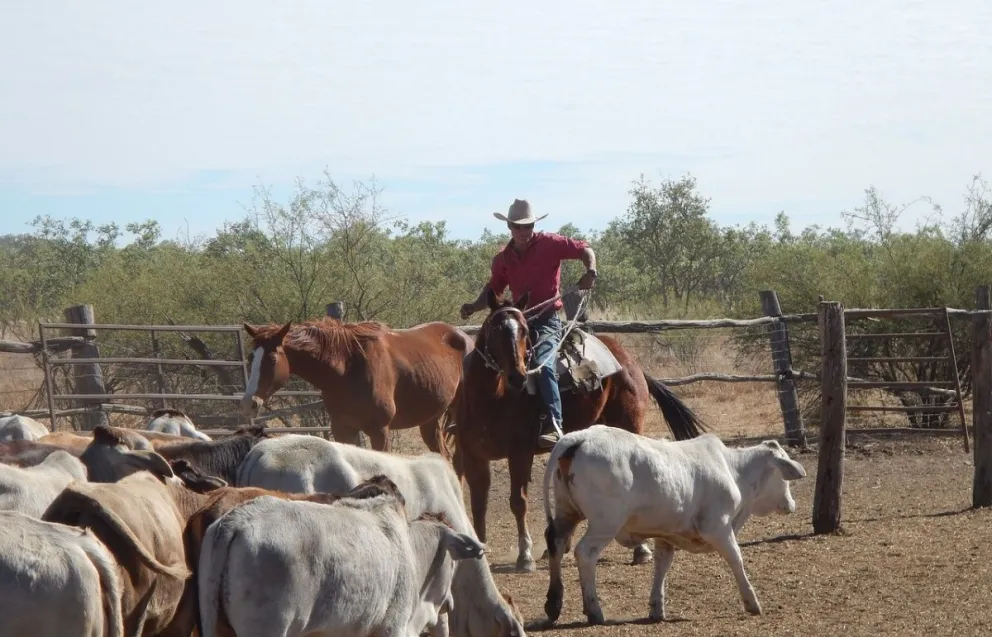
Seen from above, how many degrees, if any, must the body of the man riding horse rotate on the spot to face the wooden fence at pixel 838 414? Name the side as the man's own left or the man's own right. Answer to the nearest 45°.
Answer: approximately 135° to the man's own left

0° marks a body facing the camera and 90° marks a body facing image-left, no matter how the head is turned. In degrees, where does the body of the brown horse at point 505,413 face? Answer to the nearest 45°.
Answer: approximately 45°

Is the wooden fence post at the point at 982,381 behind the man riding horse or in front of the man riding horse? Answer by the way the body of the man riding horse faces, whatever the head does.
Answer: behind

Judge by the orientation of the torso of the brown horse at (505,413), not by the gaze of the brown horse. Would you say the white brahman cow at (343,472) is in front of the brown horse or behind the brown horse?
in front

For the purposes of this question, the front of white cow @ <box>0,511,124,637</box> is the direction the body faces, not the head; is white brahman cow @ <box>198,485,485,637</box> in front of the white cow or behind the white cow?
behind

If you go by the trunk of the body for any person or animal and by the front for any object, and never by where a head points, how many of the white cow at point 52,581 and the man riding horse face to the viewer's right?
0

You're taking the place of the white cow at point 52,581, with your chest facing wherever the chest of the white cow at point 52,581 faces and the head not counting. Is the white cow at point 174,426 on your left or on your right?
on your right

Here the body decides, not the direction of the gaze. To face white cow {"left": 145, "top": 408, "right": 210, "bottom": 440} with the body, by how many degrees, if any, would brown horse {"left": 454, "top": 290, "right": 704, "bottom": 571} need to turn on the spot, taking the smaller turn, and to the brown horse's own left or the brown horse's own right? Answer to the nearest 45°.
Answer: approximately 45° to the brown horse's own right

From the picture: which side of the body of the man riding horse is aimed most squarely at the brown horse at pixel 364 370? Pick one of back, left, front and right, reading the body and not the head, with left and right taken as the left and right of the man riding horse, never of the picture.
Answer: right

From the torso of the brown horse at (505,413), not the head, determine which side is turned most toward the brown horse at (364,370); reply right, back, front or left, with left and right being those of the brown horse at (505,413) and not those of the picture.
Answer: right

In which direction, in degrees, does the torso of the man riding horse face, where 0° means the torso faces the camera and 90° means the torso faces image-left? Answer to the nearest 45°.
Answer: approximately 45°

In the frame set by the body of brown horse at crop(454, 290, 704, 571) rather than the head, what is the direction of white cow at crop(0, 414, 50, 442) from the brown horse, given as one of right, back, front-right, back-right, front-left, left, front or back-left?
front-right
